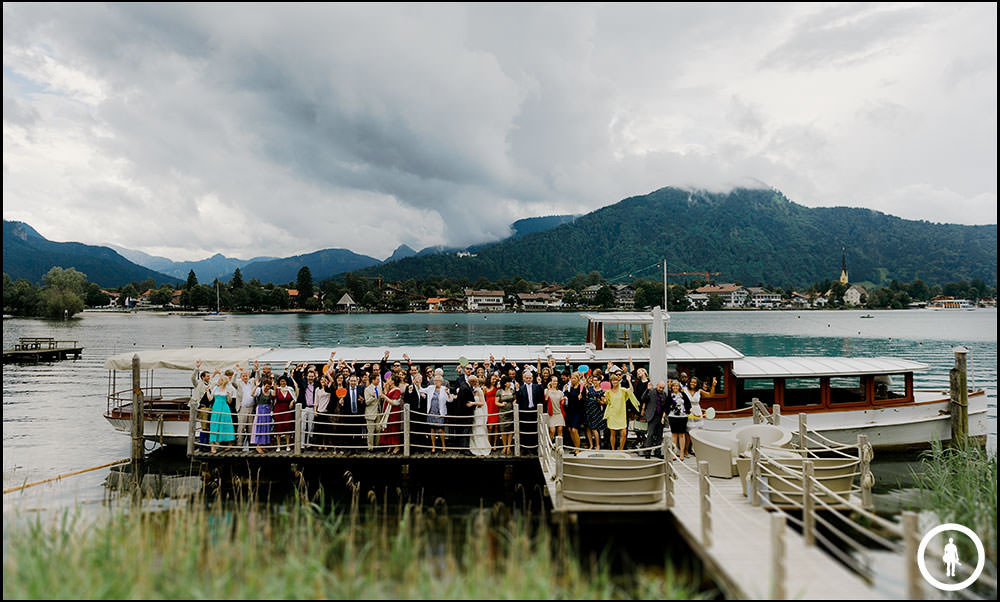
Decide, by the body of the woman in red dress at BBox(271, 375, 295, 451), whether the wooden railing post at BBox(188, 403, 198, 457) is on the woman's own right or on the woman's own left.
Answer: on the woman's own right

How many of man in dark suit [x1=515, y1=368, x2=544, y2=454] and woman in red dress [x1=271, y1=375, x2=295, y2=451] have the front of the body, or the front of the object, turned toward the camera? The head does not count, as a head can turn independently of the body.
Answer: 2

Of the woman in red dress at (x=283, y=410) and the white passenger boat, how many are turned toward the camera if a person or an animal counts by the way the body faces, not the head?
1

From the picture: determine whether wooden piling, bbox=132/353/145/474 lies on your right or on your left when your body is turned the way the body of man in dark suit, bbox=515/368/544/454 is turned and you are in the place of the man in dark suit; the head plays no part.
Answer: on your right

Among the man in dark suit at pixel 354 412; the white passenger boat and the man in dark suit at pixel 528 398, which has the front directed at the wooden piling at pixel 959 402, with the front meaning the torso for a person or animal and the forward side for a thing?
the white passenger boat

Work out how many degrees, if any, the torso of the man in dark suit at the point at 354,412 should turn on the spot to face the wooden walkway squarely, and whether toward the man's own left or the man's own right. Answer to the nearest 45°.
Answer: approximately 45° to the man's own left

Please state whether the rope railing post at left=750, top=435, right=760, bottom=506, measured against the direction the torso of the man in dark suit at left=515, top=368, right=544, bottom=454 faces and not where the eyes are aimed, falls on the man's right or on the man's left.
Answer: on the man's left

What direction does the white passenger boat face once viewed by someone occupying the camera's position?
facing to the right of the viewer

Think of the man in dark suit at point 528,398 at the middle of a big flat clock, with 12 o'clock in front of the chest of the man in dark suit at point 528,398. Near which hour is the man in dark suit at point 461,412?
the man in dark suit at point 461,412 is roughly at 3 o'clock from the man in dark suit at point 528,398.

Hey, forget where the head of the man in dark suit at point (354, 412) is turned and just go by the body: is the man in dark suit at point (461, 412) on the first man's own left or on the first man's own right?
on the first man's own left
